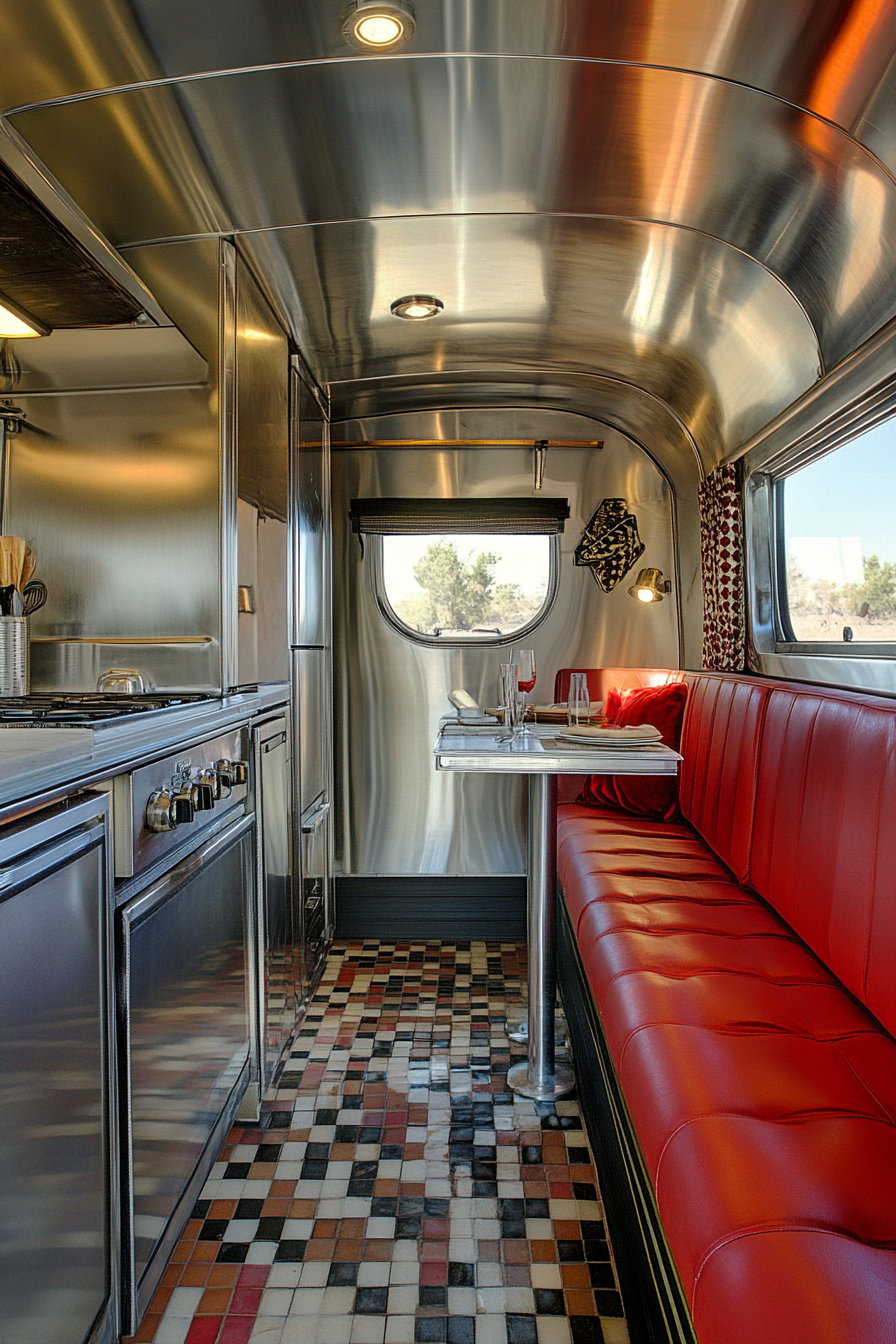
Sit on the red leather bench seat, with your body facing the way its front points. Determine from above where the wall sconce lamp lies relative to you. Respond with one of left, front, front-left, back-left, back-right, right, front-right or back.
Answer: right

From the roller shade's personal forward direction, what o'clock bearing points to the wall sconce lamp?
The wall sconce lamp is roughly at 9 o'clock from the roller shade.

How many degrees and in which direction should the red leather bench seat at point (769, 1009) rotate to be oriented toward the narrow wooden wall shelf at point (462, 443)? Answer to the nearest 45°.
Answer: approximately 45° to its right

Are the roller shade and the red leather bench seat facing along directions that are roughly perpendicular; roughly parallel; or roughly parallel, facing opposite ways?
roughly perpendicular

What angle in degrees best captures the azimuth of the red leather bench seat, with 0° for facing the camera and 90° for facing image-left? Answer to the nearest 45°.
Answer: approximately 90°

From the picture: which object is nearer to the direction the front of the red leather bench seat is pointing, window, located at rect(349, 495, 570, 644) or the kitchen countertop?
the kitchen countertop

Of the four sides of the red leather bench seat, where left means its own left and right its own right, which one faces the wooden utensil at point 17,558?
front

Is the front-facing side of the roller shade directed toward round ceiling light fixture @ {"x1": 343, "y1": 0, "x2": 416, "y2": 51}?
yes

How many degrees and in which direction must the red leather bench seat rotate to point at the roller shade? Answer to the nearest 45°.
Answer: approximately 45° to its right

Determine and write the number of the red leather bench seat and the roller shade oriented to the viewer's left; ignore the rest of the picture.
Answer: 1

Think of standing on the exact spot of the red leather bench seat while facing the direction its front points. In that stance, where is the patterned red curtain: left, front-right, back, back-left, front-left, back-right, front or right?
right

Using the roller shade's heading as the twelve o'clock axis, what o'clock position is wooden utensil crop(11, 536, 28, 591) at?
The wooden utensil is roughly at 1 o'clock from the roller shade.

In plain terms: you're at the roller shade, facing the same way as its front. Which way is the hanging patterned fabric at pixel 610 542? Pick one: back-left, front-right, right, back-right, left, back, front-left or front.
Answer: left

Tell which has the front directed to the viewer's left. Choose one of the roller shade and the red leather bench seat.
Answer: the red leather bench seat

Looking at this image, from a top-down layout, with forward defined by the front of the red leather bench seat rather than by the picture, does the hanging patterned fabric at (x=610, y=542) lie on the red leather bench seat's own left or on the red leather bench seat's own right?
on the red leather bench seat's own right

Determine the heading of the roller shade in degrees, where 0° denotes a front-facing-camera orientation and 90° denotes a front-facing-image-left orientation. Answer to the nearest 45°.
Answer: approximately 0°
